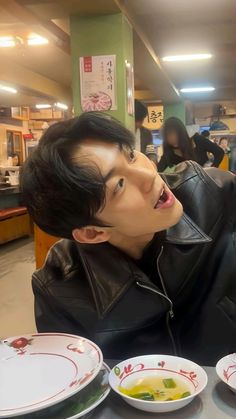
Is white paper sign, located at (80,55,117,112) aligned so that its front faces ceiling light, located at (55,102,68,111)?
no

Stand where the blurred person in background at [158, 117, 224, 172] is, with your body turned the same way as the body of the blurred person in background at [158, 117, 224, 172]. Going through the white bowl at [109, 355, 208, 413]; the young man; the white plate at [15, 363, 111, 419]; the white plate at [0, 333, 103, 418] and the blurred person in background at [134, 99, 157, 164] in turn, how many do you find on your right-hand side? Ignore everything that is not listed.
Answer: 1

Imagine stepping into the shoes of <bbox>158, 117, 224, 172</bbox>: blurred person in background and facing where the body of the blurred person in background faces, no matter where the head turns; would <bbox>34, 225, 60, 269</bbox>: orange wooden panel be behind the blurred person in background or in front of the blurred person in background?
in front

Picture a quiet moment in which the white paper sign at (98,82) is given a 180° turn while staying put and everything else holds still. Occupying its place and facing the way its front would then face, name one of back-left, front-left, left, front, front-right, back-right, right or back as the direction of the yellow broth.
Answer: back

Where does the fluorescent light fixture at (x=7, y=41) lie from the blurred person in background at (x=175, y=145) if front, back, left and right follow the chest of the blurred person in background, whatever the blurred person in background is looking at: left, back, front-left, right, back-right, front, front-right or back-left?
front-right

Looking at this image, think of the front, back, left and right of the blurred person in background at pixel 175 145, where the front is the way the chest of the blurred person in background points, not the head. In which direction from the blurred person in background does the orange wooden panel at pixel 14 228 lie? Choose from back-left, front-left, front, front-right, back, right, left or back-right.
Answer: right

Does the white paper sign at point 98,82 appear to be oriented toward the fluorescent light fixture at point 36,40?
no

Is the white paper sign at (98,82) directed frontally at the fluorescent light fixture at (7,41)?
no

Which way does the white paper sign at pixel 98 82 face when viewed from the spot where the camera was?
facing the viewer

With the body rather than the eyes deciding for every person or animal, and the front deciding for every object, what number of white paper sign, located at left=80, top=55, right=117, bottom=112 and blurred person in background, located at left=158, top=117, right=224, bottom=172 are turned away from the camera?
0

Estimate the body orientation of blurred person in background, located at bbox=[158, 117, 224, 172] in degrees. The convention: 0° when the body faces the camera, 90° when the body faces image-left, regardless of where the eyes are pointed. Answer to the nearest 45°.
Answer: approximately 45°

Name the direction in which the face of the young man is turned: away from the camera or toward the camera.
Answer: toward the camera

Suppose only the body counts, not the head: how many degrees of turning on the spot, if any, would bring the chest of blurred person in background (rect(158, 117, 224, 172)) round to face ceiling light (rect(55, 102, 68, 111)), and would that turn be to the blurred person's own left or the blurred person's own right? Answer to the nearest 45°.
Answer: approximately 90° to the blurred person's own right

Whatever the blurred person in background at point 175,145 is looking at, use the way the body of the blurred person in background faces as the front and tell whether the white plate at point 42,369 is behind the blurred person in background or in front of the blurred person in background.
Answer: in front

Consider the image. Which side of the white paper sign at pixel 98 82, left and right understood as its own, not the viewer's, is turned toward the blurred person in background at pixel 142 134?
back
